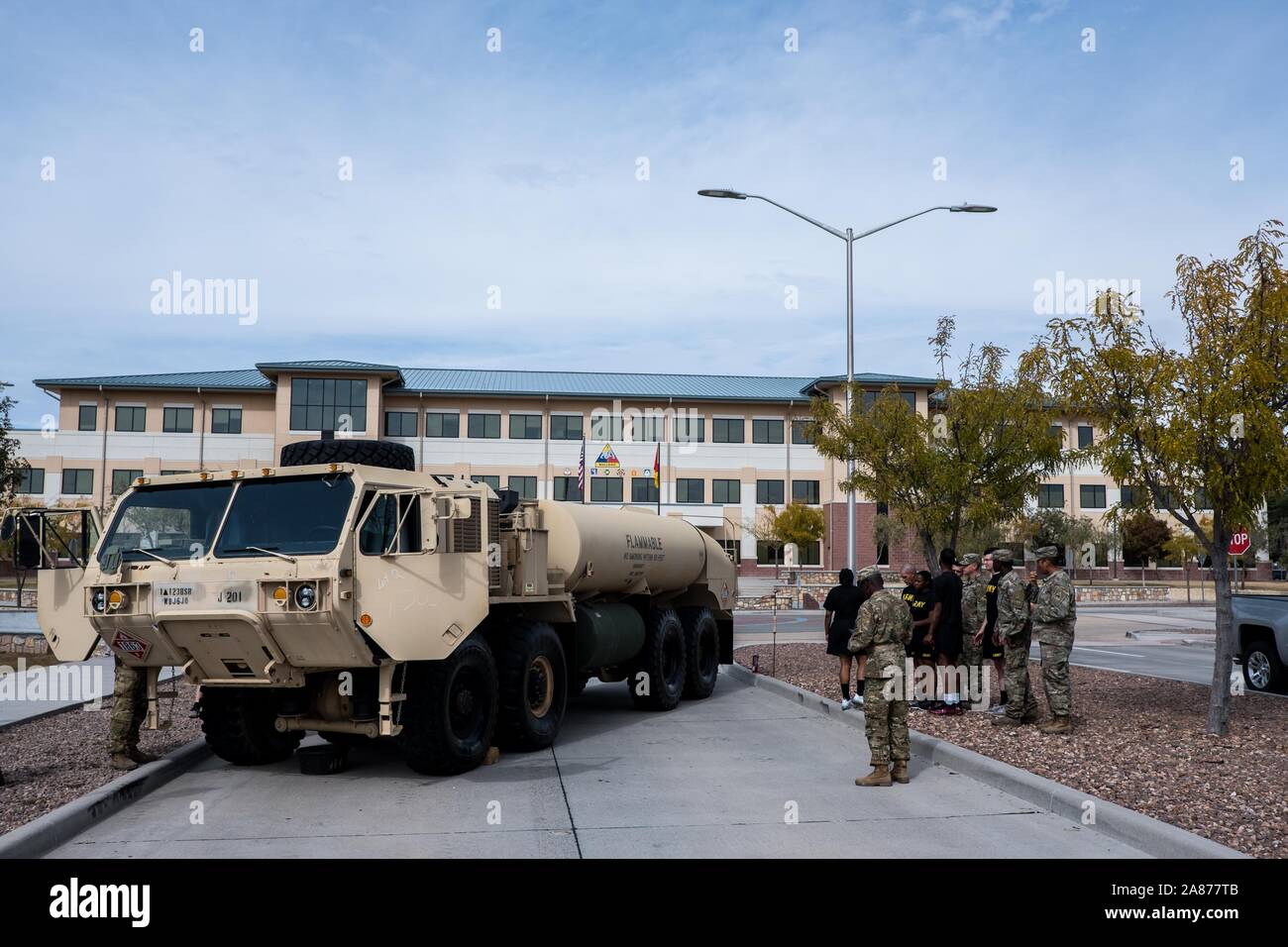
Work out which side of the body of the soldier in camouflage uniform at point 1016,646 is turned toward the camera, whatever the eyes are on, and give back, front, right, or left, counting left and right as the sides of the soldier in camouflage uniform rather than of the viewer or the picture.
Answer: left

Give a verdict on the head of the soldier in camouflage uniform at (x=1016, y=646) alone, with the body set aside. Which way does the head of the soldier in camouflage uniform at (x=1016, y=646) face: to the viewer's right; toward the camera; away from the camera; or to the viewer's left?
to the viewer's left

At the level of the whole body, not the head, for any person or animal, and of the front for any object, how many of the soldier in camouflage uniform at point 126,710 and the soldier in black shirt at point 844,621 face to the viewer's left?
0

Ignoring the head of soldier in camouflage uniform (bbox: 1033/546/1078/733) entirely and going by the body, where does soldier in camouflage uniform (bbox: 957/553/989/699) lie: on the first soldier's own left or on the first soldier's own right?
on the first soldier's own right

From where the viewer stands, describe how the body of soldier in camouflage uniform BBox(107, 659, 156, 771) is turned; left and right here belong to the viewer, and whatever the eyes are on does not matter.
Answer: facing to the right of the viewer

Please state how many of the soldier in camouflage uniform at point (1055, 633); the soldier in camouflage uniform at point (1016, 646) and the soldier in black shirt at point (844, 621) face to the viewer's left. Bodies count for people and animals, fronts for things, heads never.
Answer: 2

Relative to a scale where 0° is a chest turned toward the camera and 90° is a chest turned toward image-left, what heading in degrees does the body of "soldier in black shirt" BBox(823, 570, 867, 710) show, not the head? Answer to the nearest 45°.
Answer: approximately 225°

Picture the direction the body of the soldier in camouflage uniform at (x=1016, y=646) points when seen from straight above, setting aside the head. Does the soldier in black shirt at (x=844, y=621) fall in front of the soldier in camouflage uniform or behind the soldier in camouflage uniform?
in front

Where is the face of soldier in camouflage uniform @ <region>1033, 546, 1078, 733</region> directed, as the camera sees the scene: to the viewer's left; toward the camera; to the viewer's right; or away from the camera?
to the viewer's left

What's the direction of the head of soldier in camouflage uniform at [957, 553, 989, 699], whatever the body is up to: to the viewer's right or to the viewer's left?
to the viewer's left

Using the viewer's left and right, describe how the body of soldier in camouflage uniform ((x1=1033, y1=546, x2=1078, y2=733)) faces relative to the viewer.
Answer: facing to the left of the viewer

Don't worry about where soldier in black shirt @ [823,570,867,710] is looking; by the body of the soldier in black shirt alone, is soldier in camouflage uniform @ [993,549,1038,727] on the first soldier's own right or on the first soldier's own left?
on the first soldier's own right
